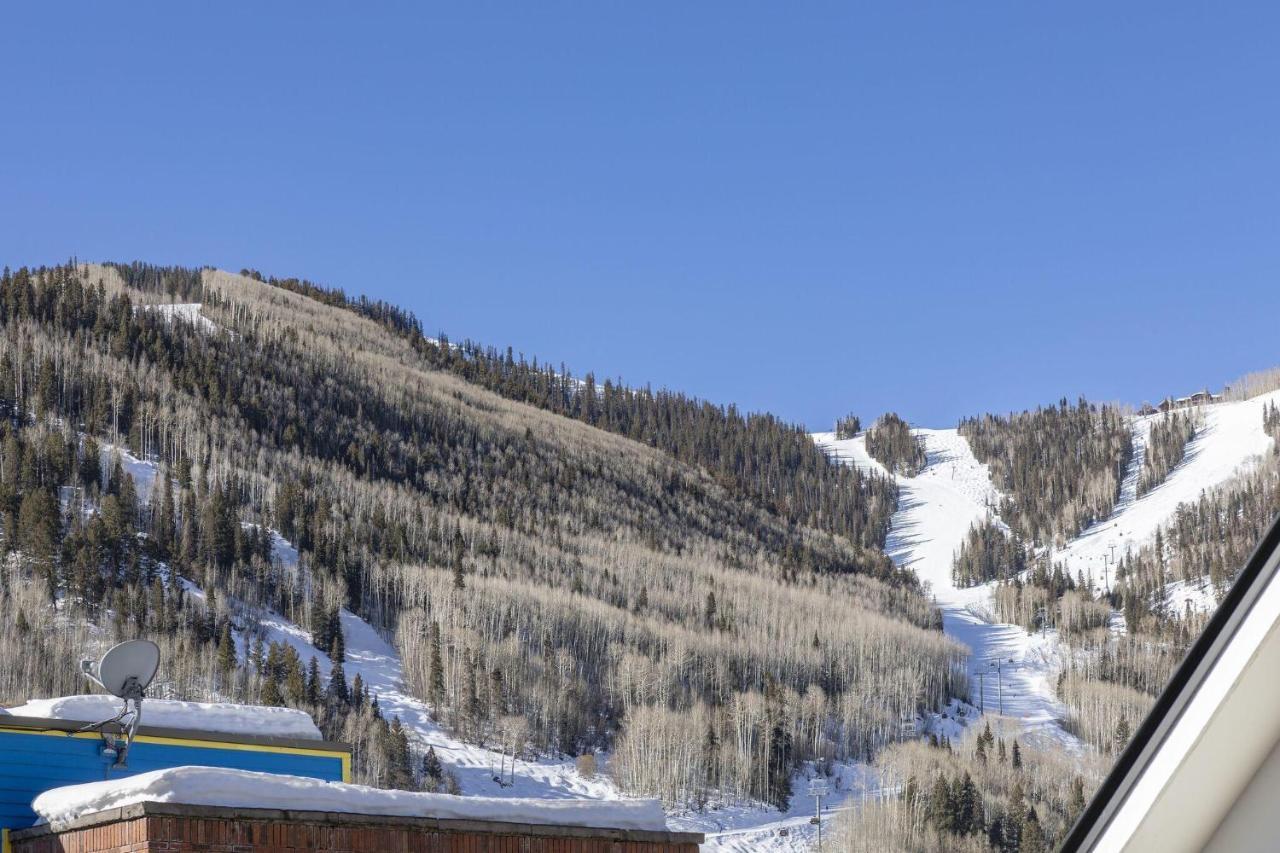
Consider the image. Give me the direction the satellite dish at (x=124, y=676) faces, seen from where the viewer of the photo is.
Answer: facing away from the viewer and to the left of the viewer
